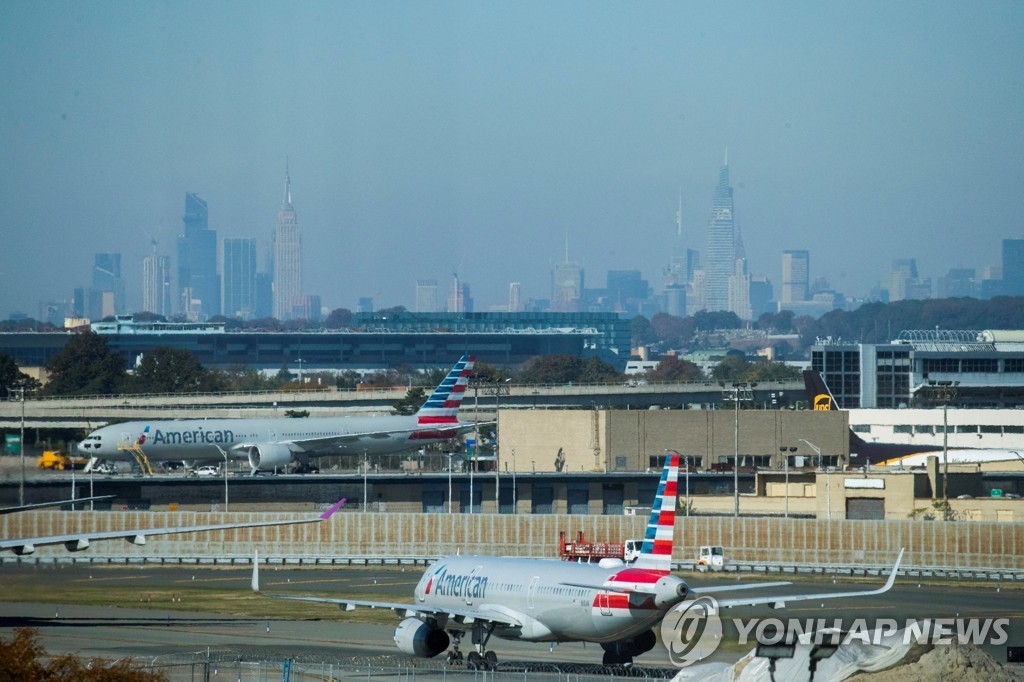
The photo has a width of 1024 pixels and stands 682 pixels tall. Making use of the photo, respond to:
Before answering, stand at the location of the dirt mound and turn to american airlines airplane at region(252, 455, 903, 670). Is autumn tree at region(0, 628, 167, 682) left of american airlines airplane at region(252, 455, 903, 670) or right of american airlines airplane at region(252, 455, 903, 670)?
left

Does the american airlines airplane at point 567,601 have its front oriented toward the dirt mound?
no

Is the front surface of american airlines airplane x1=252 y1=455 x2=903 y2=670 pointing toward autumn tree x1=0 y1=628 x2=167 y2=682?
no
